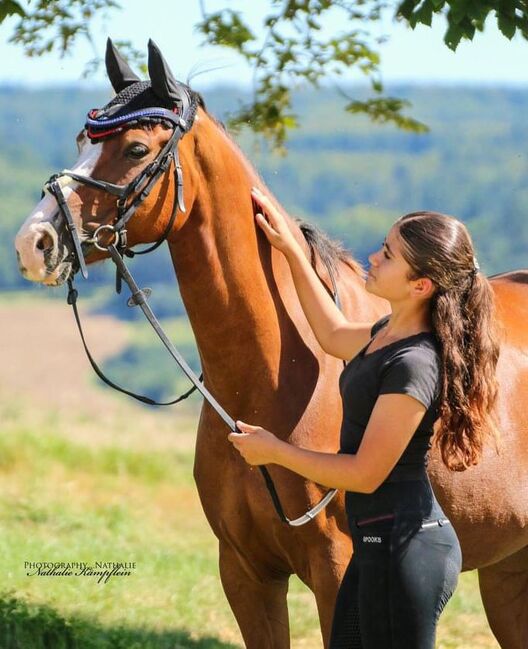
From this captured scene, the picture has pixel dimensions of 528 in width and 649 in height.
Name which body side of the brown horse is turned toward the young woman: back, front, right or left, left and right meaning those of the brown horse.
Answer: left

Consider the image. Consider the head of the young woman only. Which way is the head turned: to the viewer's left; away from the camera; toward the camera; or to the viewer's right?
to the viewer's left

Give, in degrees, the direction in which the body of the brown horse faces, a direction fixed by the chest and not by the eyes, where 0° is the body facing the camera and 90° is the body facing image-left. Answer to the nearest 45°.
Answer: approximately 45°

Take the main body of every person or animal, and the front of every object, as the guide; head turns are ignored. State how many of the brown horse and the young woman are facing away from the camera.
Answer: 0

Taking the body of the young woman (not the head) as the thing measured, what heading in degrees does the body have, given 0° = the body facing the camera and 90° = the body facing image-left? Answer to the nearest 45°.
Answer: approximately 90°
